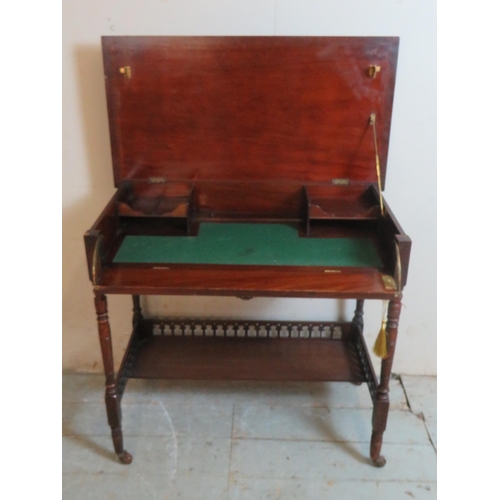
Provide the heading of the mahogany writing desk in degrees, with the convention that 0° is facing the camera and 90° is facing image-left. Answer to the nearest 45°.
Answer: approximately 0°
